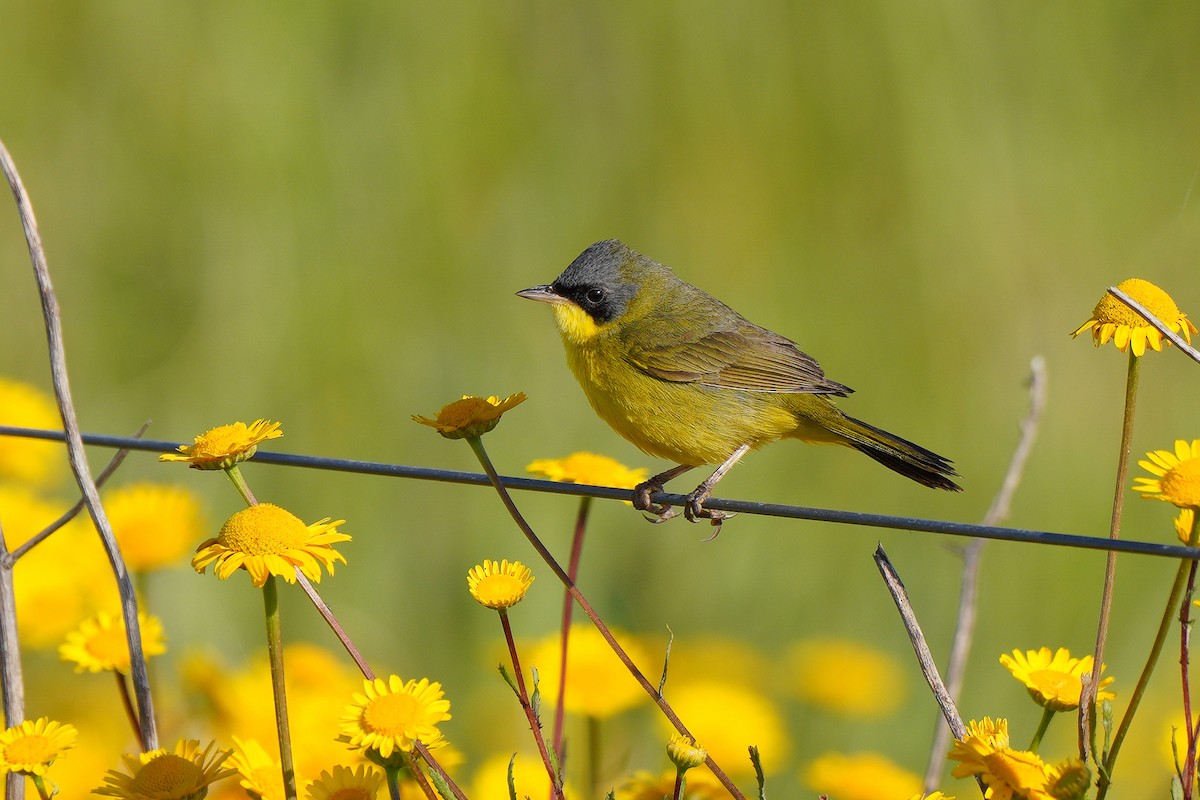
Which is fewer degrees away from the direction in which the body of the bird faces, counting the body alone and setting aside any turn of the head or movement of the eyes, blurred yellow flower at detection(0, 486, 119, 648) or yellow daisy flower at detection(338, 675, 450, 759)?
the blurred yellow flower

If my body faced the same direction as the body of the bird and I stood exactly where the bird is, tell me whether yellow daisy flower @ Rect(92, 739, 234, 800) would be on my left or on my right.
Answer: on my left

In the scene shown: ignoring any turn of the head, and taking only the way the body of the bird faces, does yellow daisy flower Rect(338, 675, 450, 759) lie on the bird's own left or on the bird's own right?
on the bird's own left

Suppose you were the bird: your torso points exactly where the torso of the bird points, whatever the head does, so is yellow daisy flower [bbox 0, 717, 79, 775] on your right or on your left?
on your left

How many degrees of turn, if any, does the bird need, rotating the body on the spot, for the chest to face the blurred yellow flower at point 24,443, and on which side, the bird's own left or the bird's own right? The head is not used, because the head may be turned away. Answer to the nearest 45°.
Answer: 0° — it already faces it

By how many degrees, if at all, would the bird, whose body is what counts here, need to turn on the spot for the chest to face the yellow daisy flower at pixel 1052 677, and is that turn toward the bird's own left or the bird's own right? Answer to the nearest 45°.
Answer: approximately 180°

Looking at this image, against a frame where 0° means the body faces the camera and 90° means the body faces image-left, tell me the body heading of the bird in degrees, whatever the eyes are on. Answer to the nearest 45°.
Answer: approximately 90°
